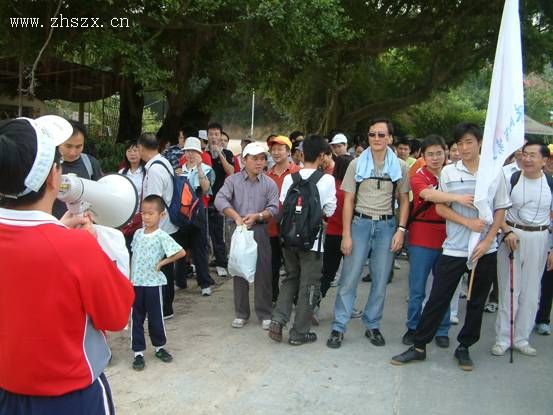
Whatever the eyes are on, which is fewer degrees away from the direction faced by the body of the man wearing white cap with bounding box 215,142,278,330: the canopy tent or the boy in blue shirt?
the boy in blue shirt

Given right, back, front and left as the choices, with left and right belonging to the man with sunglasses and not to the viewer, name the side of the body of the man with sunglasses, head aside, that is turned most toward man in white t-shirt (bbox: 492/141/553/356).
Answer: left

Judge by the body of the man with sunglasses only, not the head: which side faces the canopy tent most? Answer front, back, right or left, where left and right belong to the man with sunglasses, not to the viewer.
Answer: back

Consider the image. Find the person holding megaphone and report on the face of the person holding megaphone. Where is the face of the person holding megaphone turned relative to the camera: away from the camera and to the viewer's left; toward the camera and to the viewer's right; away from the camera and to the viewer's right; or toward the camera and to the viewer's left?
away from the camera and to the viewer's right

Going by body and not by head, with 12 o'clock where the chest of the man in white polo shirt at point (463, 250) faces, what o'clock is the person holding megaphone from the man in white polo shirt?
The person holding megaphone is roughly at 1 o'clock from the man in white polo shirt.

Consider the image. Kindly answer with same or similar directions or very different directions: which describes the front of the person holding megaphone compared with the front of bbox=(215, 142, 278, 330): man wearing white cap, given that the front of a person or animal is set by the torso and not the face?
very different directions

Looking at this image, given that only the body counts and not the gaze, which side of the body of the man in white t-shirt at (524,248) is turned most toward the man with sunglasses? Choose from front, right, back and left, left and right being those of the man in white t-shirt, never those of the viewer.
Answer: right

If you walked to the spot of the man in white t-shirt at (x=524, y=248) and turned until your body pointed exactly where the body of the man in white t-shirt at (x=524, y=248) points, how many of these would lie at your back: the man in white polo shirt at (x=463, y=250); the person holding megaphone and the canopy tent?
1

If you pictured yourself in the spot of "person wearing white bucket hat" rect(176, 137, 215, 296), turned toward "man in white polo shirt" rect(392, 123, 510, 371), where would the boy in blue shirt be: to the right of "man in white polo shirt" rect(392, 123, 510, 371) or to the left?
right

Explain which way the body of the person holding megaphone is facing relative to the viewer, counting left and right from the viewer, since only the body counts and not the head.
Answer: facing away from the viewer and to the right of the viewer
